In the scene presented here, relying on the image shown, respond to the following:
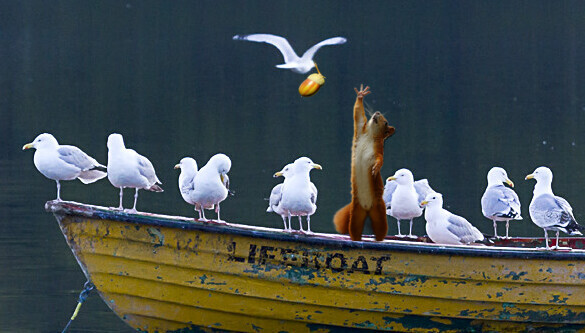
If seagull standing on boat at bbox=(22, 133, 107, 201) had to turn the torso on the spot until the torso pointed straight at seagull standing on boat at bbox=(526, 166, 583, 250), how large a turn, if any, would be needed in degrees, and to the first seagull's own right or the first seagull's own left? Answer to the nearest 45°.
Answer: approximately 180°

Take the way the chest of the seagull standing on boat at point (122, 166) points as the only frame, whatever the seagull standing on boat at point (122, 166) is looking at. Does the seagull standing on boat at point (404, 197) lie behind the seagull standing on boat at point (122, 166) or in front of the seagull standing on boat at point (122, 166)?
behind

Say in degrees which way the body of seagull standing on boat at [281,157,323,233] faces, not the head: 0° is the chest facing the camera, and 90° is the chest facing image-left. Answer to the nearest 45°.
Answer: approximately 0°

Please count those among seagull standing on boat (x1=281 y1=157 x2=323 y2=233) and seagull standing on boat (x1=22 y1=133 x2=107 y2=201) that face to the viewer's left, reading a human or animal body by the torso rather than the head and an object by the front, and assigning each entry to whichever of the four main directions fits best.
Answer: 1

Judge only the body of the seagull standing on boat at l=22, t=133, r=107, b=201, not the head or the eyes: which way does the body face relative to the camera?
to the viewer's left

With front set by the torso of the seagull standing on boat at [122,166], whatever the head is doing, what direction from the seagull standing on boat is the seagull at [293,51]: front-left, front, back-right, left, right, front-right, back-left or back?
back-left

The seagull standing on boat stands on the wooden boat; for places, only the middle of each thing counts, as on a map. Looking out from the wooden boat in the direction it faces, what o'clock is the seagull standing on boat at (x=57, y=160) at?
The seagull standing on boat is roughly at 12 o'clock from the wooden boat.

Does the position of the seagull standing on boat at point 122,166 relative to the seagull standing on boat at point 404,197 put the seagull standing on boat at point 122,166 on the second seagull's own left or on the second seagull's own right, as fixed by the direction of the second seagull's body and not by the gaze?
on the second seagull's own right

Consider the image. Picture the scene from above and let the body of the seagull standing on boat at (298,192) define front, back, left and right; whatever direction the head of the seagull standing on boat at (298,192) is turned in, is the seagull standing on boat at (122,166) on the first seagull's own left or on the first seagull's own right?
on the first seagull's own right

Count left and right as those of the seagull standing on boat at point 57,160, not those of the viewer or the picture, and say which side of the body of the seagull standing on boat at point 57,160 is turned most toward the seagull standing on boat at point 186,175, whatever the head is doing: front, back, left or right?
back

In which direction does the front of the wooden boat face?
to the viewer's left
